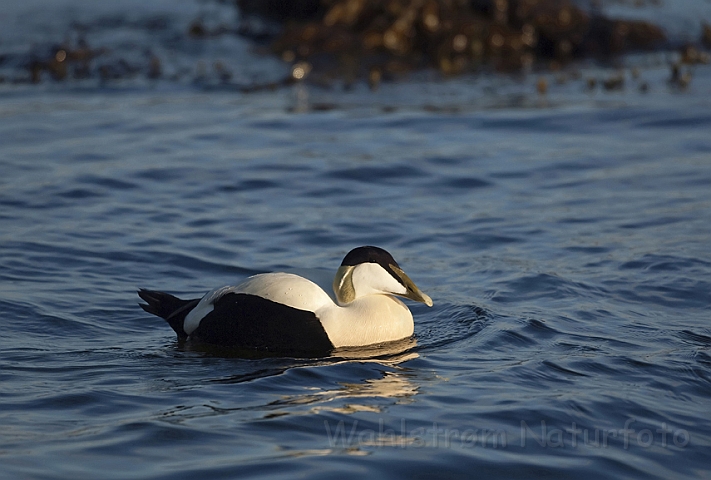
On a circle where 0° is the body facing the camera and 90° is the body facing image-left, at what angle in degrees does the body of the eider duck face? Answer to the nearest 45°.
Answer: approximately 270°
